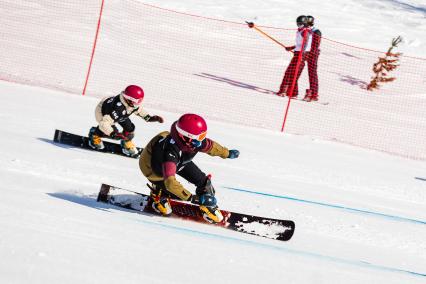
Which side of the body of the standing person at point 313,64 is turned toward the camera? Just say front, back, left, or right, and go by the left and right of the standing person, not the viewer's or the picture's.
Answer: left

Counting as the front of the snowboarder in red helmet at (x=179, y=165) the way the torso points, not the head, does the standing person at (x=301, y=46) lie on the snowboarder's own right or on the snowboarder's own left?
on the snowboarder's own left

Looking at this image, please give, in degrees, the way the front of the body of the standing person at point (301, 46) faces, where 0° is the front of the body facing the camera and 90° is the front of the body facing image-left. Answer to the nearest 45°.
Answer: approximately 90°

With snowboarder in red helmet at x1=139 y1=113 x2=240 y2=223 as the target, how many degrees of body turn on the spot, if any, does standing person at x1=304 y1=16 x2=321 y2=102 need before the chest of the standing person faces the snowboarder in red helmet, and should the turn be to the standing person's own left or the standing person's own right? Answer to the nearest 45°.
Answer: approximately 90° to the standing person's own left

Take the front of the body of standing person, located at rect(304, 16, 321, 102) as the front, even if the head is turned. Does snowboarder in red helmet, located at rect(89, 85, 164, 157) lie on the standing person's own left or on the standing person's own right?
on the standing person's own left

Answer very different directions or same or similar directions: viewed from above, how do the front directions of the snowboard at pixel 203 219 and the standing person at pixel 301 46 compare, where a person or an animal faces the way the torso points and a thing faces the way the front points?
very different directions

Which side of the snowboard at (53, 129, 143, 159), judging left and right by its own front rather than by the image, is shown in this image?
right

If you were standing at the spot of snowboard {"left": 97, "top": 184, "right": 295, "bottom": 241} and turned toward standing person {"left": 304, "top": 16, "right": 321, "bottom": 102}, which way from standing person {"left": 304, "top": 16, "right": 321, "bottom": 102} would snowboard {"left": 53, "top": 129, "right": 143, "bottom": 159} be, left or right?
left

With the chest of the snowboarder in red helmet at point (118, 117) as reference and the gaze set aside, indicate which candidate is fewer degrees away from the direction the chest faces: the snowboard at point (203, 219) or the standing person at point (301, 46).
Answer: the snowboard

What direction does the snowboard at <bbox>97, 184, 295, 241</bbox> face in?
to the viewer's right
